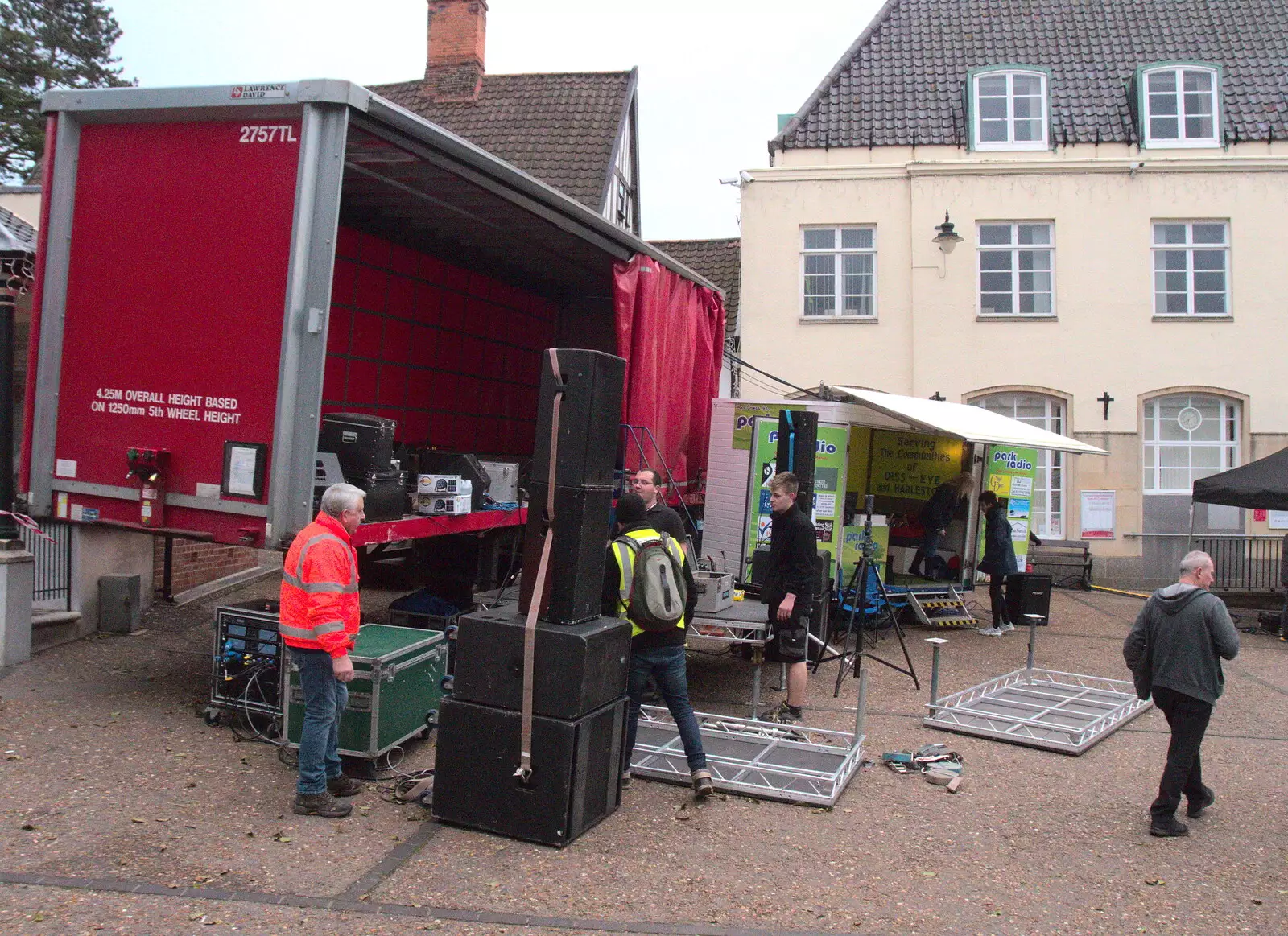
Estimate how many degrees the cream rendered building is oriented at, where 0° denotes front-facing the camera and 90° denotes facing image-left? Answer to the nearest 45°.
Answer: approximately 0°

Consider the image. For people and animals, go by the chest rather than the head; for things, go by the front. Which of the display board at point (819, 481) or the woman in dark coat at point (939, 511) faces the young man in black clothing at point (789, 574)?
the display board

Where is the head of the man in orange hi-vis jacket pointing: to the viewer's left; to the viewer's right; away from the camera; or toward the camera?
to the viewer's right

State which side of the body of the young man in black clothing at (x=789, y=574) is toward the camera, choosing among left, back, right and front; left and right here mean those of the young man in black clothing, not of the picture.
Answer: left

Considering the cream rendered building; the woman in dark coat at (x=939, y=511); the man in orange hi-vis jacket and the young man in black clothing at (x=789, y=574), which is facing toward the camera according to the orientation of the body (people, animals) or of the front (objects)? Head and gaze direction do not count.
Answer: the cream rendered building

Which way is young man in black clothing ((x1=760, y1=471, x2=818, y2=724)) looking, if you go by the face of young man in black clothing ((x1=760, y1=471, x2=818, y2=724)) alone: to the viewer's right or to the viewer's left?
to the viewer's left

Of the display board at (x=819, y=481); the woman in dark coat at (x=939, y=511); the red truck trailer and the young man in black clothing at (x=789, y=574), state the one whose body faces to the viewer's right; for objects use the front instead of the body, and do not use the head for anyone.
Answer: the woman in dark coat

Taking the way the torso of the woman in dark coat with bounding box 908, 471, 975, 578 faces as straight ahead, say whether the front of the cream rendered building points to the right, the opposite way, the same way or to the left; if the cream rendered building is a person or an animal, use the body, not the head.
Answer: to the right

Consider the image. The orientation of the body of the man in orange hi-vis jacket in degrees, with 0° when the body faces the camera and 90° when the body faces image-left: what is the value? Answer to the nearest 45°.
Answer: approximately 270°

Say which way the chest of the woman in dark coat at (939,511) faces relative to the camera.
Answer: to the viewer's right
